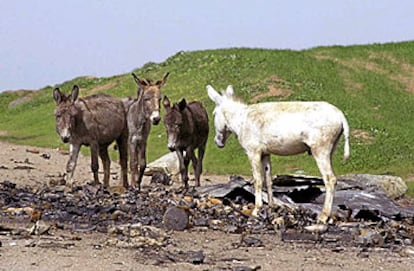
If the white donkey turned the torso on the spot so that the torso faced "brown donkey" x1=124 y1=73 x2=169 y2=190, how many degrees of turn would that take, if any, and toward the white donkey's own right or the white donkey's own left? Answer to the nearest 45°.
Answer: approximately 45° to the white donkey's own right

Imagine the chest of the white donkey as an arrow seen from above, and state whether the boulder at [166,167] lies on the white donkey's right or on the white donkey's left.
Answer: on the white donkey's right

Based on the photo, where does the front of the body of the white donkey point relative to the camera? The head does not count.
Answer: to the viewer's left

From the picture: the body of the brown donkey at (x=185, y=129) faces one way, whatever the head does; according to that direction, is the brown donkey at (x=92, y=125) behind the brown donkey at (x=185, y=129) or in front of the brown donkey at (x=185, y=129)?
in front

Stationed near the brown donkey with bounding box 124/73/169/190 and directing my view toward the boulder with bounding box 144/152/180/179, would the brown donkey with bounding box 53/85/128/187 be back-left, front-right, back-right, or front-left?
back-left

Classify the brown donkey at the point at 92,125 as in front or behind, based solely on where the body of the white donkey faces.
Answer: in front

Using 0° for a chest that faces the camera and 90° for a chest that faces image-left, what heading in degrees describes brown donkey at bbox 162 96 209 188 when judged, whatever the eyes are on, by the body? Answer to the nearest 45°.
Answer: approximately 45°

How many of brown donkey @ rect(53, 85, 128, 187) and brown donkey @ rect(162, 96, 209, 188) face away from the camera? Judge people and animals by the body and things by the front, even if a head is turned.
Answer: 0

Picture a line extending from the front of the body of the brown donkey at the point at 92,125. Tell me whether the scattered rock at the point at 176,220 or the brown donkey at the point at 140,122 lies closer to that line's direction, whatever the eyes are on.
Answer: the scattered rock

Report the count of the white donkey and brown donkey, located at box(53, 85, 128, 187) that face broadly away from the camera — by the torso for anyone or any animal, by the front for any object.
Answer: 0

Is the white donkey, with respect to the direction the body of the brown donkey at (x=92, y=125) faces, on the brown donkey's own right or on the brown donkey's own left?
on the brown donkey's own left
